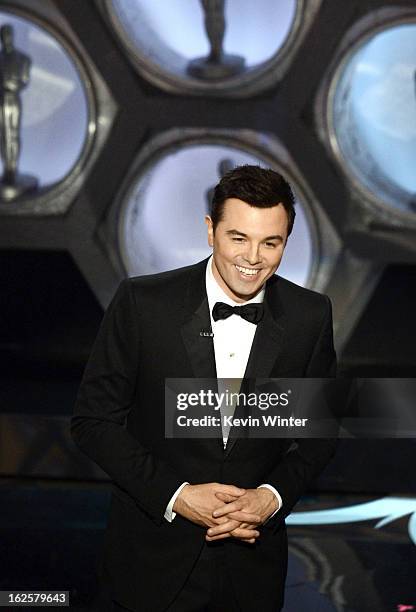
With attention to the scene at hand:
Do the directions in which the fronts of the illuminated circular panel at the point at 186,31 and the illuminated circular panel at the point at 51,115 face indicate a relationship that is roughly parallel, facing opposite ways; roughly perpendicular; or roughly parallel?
roughly parallel

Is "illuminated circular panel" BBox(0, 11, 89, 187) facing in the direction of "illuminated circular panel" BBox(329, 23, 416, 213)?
no

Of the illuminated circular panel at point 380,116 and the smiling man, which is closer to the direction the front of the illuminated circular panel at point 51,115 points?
the smiling man

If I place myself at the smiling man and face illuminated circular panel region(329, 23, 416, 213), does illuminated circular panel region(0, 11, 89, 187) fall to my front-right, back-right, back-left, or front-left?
front-left

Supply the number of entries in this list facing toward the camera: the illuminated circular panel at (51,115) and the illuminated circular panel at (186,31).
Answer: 2

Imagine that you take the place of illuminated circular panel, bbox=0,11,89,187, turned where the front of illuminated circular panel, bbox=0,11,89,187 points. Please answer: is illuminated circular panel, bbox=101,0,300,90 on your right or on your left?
on your left

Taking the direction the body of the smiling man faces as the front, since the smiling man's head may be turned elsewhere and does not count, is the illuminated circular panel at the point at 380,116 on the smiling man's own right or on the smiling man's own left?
on the smiling man's own left

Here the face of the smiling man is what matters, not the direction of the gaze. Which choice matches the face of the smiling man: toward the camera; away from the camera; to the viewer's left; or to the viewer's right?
toward the camera

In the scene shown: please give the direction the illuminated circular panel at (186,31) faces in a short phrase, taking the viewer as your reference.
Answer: facing the viewer

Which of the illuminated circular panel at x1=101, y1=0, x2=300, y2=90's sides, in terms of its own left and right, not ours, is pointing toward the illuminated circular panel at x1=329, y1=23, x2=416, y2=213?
left

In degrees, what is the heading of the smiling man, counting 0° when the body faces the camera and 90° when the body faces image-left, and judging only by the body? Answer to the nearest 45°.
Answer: approximately 315°
